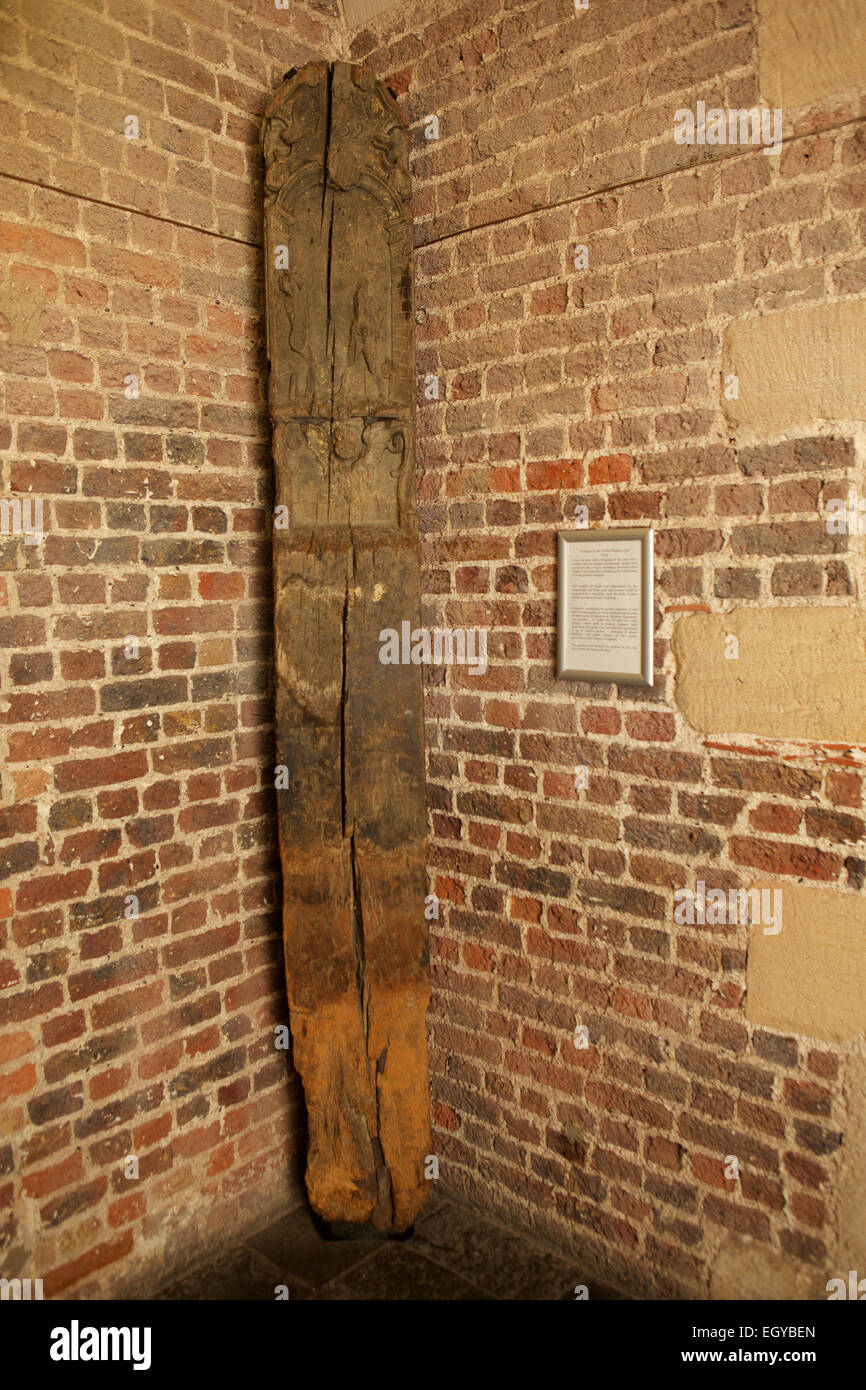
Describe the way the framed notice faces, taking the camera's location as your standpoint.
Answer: facing the viewer and to the left of the viewer

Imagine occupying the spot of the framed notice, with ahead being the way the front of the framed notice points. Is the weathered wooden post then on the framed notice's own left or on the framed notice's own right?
on the framed notice's own right
